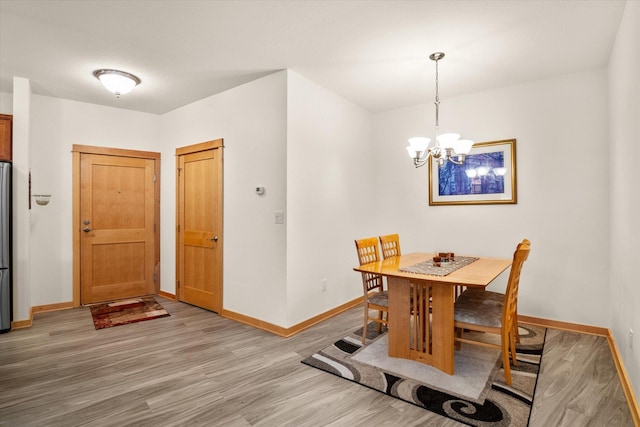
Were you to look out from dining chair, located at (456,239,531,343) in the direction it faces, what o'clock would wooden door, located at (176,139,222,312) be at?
The wooden door is roughly at 12 o'clock from the dining chair.

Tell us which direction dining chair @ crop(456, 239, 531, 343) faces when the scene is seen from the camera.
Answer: facing to the left of the viewer

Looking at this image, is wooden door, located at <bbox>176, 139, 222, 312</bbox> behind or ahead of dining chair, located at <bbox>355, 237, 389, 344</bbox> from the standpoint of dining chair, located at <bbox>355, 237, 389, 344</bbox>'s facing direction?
behind

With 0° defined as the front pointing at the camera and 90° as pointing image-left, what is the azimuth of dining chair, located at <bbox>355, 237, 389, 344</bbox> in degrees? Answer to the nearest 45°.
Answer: approximately 315°

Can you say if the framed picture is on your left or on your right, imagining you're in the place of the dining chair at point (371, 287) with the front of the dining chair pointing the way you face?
on your left

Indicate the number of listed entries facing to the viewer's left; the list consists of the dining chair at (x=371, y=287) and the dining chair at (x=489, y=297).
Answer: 1

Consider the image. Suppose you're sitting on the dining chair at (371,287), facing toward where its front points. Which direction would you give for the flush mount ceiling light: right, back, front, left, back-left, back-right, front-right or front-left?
back-right

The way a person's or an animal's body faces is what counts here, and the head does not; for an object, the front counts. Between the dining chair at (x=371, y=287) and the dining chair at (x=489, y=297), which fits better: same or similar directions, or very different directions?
very different directions

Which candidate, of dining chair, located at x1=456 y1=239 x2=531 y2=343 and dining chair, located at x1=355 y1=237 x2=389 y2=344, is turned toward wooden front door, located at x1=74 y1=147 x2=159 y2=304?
dining chair, located at x1=456 y1=239 x2=531 y2=343

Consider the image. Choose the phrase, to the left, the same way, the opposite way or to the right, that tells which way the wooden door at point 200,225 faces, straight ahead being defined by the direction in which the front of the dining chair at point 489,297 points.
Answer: to the left

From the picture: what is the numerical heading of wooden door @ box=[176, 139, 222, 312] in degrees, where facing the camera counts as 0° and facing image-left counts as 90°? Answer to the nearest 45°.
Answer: approximately 45°
